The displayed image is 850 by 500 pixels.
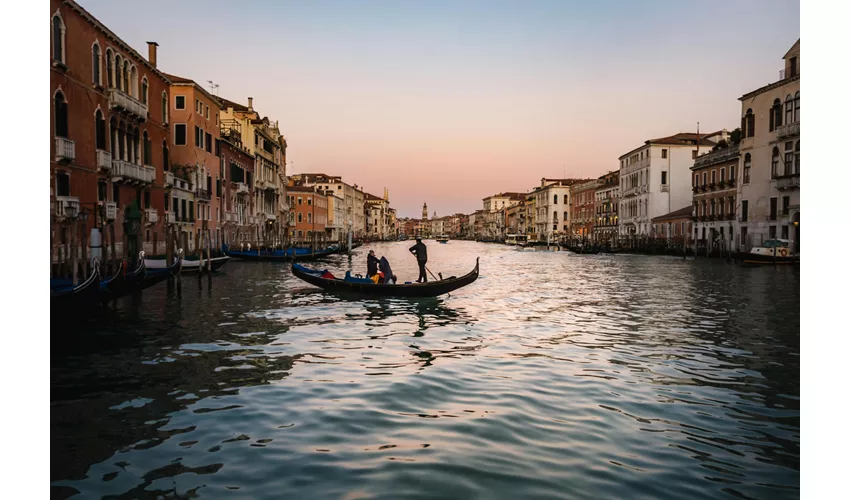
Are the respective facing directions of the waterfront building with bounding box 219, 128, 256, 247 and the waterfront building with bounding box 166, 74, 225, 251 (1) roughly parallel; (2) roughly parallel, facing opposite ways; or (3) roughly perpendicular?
roughly parallel

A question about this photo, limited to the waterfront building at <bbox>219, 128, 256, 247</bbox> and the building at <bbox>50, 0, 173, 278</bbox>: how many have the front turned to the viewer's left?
0

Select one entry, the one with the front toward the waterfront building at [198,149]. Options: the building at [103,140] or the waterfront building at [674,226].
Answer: the waterfront building at [674,226]

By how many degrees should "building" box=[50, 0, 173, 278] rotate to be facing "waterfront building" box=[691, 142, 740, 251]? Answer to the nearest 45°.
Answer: approximately 45° to its left

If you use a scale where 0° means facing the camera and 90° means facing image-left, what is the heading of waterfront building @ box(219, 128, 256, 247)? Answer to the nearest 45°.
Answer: approximately 315°

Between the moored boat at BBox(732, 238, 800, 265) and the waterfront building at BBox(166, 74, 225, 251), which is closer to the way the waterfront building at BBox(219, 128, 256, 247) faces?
the moored boat

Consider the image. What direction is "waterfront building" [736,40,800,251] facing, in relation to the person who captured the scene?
facing the viewer and to the left of the viewer

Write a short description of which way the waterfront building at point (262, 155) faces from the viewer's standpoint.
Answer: facing the viewer and to the right of the viewer

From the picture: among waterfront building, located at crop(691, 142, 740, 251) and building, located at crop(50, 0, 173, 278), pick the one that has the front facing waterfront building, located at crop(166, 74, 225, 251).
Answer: waterfront building, located at crop(691, 142, 740, 251)

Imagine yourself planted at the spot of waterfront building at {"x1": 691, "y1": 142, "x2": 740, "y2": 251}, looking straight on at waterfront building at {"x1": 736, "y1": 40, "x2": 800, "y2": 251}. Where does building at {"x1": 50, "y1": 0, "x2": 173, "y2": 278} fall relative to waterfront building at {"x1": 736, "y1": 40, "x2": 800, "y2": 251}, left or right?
right

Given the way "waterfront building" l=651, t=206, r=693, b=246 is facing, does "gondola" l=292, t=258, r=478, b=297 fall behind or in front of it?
in front

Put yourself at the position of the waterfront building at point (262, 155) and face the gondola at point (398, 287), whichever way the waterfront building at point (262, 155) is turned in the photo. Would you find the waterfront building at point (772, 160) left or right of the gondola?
left

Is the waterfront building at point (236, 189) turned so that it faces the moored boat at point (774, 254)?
yes

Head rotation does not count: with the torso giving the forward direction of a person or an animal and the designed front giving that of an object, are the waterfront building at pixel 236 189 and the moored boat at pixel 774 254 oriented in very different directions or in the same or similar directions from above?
very different directions

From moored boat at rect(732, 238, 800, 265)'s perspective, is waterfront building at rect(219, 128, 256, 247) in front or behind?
in front

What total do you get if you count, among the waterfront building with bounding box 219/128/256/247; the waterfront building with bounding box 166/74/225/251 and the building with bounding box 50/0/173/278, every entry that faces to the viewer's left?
0
